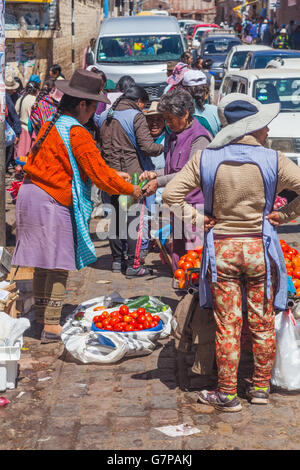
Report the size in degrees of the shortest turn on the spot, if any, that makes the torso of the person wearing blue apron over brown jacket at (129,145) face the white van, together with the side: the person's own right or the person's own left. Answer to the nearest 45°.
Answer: approximately 45° to the person's own left

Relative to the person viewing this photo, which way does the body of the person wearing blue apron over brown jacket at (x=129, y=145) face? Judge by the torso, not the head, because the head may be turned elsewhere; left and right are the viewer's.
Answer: facing away from the viewer and to the right of the viewer

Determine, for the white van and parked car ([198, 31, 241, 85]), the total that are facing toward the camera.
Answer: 2

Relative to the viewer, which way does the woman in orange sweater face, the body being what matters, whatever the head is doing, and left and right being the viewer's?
facing to the right of the viewer

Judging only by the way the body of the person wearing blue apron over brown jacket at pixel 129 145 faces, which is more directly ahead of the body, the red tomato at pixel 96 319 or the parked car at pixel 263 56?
the parked car

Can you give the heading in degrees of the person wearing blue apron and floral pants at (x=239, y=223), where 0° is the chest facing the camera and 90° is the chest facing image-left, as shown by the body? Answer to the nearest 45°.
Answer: approximately 180°

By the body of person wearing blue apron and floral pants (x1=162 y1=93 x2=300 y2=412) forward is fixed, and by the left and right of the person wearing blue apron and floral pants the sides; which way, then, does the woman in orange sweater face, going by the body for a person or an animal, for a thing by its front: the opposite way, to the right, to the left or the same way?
to the right

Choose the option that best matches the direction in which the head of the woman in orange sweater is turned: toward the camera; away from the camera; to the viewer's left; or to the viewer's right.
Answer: to the viewer's right

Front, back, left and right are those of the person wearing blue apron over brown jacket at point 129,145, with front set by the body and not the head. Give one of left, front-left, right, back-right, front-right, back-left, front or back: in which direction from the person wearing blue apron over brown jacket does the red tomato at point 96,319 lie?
back-right

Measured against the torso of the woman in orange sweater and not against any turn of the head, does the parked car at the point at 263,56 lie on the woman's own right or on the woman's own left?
on the woman's own left

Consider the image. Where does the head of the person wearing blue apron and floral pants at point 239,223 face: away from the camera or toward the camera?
away from the camera

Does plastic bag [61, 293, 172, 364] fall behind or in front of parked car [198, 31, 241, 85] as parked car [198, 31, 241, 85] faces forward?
in front

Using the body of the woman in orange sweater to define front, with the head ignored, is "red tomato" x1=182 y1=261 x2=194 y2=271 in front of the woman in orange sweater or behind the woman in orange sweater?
in front

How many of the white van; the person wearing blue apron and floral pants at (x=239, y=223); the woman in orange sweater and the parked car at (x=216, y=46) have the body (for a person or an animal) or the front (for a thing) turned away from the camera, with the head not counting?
1

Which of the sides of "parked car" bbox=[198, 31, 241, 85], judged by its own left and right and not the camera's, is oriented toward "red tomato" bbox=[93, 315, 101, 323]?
front

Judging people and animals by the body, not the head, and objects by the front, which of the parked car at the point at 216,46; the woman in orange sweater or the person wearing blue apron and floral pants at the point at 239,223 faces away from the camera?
the person wearing blue apron and floral pants

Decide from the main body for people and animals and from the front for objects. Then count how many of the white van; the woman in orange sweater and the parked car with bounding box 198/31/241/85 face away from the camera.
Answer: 0

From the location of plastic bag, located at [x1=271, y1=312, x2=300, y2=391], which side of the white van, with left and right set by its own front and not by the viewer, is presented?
front

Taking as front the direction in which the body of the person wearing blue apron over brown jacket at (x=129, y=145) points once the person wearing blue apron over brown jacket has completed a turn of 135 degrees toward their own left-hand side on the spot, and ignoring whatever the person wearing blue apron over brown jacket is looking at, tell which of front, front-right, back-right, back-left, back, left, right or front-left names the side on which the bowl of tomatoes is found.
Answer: left

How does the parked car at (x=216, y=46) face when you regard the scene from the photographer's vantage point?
facing the viewer
